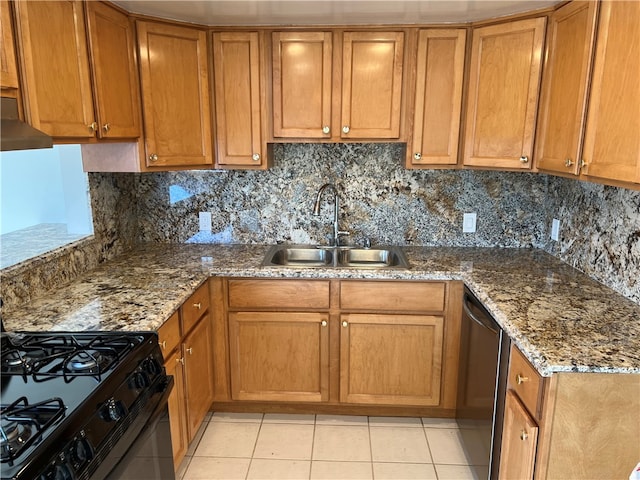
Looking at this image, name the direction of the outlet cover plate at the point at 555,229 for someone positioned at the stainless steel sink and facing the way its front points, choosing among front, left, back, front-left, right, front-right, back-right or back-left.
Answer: left

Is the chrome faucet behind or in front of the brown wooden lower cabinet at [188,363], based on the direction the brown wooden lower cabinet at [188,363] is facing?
in front

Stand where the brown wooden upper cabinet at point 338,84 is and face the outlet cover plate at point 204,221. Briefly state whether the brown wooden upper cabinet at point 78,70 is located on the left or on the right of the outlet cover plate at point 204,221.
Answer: left

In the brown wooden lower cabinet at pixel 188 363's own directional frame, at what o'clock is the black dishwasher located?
The black dishwasher is roughly at 1 o'clock from the brown wooden lower cabinet.

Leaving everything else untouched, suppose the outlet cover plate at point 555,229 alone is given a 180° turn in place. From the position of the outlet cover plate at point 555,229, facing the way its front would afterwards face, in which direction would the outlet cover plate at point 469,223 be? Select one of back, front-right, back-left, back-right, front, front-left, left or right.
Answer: back-left

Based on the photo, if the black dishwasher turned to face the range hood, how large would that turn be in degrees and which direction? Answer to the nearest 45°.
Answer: approximately 45° to its left

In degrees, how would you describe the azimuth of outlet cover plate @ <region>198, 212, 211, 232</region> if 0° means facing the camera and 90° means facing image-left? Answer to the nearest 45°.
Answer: approximately 0°

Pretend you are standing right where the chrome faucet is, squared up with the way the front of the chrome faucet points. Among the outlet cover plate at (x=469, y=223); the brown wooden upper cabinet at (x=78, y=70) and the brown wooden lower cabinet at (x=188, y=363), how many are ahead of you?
2

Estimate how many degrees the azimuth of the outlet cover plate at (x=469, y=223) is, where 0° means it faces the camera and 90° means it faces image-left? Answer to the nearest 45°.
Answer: approximately 0°

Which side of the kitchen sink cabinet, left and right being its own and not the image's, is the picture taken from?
front

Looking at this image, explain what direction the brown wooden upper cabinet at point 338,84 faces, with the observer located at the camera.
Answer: facing the viewer

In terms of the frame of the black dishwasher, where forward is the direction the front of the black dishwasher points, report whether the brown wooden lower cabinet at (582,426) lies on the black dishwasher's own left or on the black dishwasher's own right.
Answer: on the black dishwasher's own left

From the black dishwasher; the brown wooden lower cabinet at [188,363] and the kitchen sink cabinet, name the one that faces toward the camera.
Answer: the kitchen sink cabinet

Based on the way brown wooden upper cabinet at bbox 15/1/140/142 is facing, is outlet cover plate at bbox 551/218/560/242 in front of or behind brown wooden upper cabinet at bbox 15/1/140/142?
in front

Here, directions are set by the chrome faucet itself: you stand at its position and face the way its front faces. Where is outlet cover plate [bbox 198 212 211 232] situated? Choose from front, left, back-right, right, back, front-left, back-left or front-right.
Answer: front-right

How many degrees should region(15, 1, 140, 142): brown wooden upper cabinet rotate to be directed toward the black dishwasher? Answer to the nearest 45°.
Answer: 0° — it already faces it

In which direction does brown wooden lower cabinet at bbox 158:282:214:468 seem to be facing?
to the viewer's right

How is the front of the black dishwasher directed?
to the viewer's left
